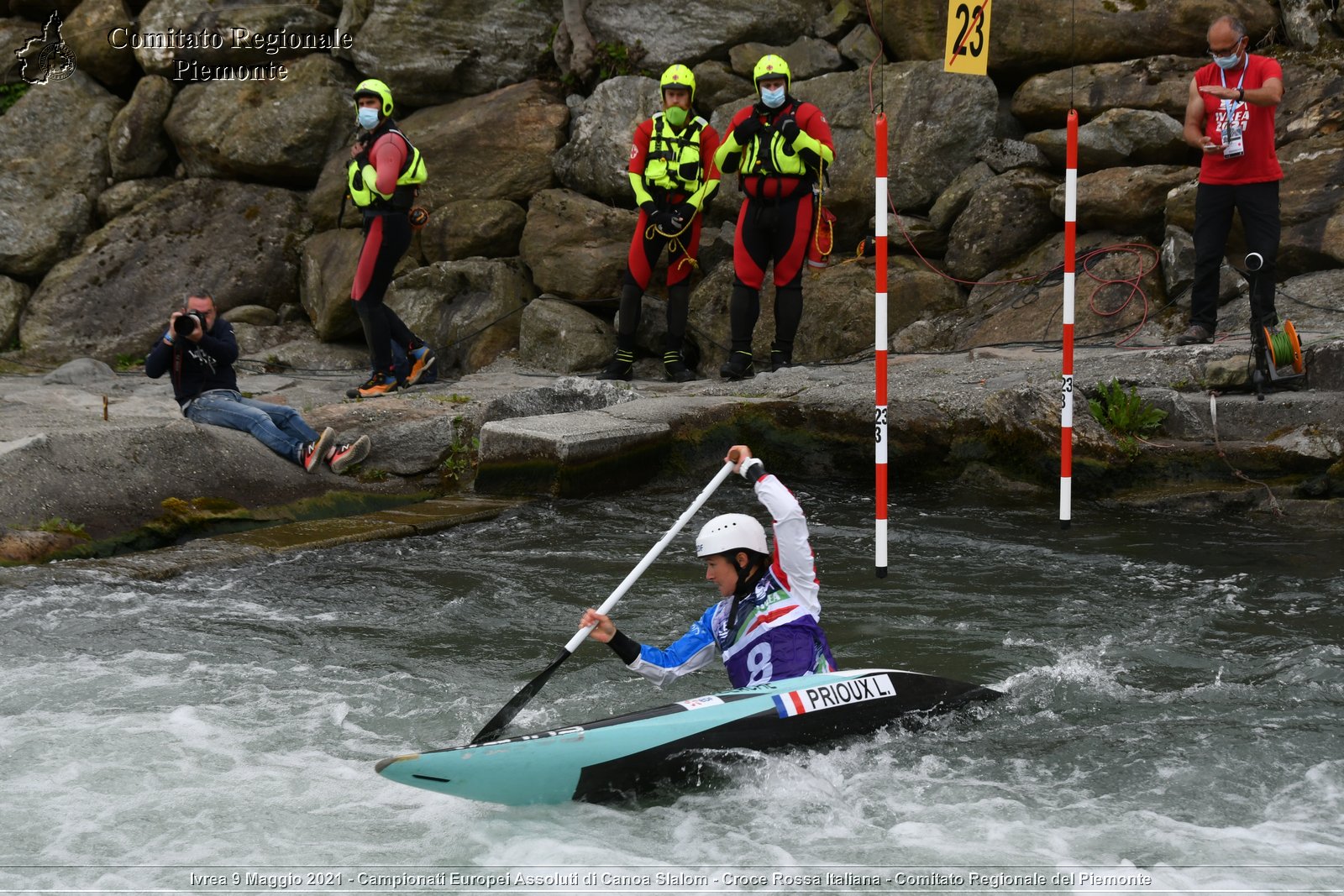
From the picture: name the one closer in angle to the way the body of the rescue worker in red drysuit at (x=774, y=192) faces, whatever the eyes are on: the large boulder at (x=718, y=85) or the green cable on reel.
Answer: the green cable on reel

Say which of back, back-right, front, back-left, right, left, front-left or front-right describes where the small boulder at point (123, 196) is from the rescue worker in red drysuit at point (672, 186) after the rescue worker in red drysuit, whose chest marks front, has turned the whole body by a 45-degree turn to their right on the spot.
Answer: right

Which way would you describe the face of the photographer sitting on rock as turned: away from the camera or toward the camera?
toward the camera

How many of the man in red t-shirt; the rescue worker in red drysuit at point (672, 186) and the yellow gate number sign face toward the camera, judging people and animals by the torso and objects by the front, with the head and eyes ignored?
3

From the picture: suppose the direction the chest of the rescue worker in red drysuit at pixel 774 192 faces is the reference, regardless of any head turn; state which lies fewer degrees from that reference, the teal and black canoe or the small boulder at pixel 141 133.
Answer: the teal and black canoe

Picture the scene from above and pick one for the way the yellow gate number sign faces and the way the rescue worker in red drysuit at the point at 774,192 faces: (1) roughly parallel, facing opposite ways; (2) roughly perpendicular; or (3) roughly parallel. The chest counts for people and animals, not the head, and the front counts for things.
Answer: roughly parallel

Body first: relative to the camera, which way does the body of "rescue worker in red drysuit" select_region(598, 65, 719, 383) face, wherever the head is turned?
toward the camera

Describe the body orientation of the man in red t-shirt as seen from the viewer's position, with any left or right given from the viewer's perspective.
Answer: facing the viewer

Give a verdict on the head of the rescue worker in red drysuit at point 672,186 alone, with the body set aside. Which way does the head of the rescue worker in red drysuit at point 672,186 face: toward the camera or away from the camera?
toward the camera

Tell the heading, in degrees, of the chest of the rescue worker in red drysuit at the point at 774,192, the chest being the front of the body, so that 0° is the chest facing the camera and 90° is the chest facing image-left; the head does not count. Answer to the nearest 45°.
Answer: approximately 0°
